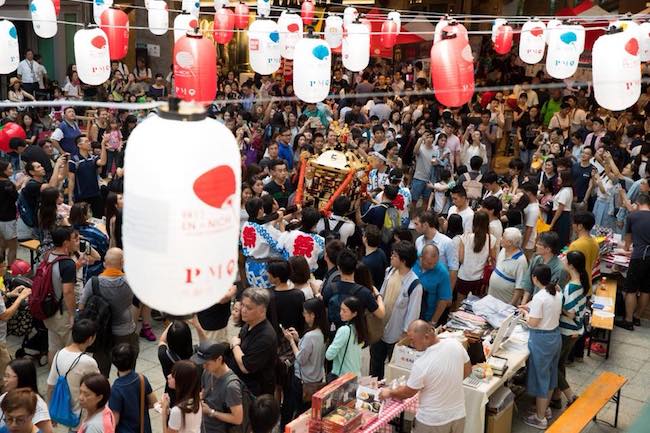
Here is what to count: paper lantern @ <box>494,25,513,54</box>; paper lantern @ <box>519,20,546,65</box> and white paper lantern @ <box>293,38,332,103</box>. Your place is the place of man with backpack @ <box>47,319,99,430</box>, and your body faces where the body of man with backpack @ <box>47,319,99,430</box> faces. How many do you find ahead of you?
3

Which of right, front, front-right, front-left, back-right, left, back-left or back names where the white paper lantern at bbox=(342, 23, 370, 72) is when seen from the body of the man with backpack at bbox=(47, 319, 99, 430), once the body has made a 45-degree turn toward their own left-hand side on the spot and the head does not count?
front-right

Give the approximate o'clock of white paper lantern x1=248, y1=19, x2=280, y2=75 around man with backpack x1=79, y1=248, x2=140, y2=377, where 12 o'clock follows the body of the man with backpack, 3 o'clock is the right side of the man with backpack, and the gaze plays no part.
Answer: The white paper lantern is roughly at 1 o'clock from the man with backpack.

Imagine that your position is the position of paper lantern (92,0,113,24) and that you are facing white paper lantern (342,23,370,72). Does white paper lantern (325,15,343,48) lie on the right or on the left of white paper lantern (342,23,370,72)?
left

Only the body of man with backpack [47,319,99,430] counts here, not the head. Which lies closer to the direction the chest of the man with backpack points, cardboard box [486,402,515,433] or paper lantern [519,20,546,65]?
the paper lantern

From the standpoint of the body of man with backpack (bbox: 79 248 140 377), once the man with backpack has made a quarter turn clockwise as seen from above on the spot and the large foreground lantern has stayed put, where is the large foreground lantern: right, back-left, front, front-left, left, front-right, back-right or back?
right

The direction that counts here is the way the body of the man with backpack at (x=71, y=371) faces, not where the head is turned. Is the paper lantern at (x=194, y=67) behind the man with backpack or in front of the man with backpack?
in front

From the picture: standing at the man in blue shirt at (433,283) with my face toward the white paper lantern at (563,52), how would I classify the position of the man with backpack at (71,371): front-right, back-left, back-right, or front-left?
back-left

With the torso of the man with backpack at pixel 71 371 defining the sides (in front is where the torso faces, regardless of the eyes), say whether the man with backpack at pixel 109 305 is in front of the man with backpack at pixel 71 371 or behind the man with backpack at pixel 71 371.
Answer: in front

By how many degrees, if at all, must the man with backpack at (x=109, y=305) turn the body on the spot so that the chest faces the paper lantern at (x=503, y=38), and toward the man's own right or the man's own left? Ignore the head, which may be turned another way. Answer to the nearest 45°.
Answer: approximately 45° to the man's own right

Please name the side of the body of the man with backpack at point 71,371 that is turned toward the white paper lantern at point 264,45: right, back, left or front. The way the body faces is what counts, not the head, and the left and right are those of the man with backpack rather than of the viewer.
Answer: front

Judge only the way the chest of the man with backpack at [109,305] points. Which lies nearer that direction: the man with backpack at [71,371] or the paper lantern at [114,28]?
the paper lantern

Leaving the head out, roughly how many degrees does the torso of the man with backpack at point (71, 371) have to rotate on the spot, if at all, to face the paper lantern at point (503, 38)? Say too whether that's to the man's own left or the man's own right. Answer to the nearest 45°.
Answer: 0° — they already face it

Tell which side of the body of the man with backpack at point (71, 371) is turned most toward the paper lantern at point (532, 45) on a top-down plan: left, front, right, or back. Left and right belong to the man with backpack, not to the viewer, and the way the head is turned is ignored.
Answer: front

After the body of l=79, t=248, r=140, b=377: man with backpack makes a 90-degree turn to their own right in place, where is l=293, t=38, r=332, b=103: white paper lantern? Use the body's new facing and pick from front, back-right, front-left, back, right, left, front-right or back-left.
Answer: front-left

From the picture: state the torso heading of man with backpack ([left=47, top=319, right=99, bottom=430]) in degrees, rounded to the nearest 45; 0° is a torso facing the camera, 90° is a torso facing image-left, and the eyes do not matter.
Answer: approximately 225°

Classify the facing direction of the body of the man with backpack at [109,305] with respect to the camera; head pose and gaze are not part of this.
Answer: away from the camera

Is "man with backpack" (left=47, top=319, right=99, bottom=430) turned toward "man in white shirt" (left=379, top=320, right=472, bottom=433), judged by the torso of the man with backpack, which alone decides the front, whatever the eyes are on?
no

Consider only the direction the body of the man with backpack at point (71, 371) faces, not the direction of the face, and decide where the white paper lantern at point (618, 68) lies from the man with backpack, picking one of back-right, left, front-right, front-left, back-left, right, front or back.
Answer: front-right
